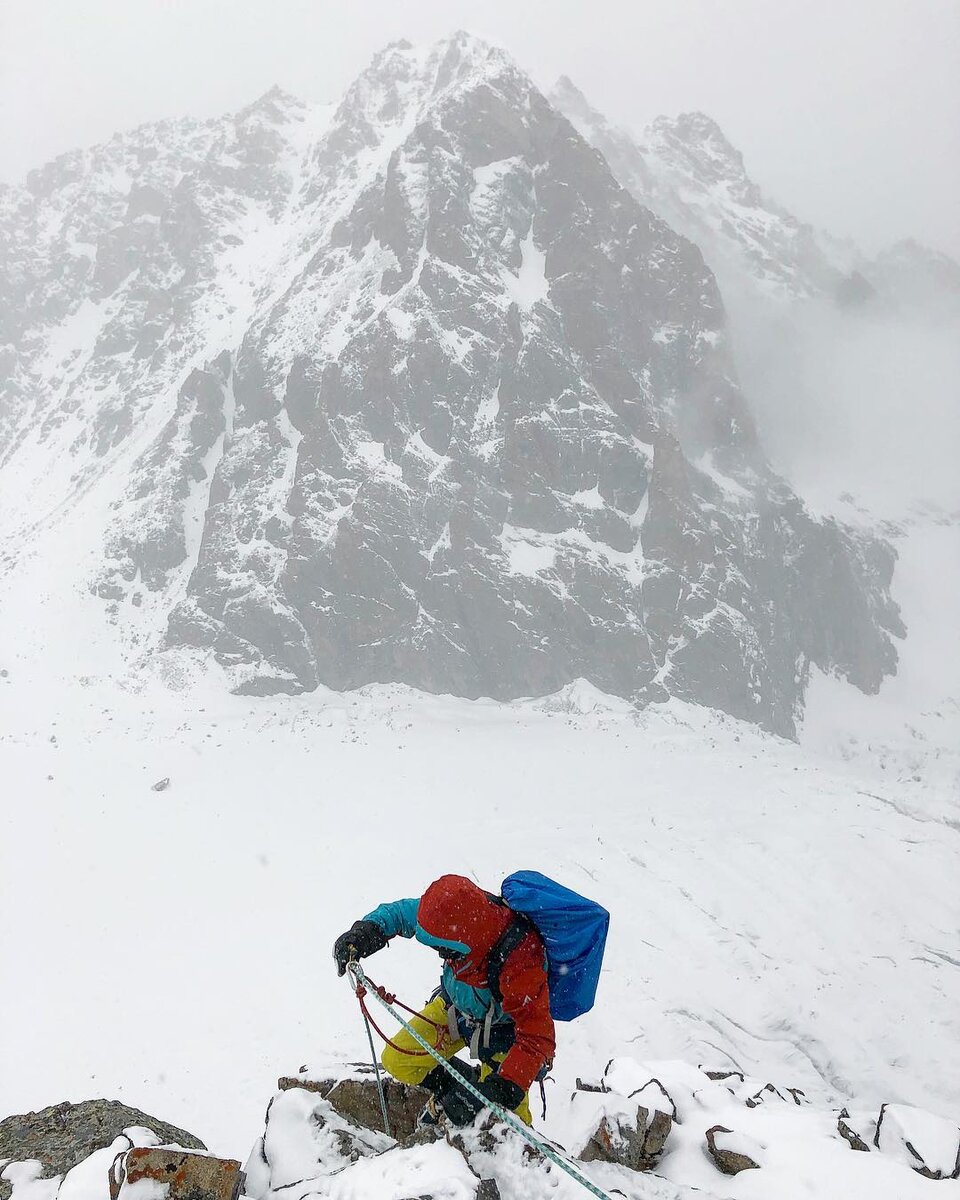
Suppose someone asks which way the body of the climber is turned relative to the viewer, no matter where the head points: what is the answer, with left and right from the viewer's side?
facing the viewer and to the left of the viewer

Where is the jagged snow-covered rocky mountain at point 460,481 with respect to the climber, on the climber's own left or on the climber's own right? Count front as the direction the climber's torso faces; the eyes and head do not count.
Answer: on the climber's own right

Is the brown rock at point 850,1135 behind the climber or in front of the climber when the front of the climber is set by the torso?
behind
